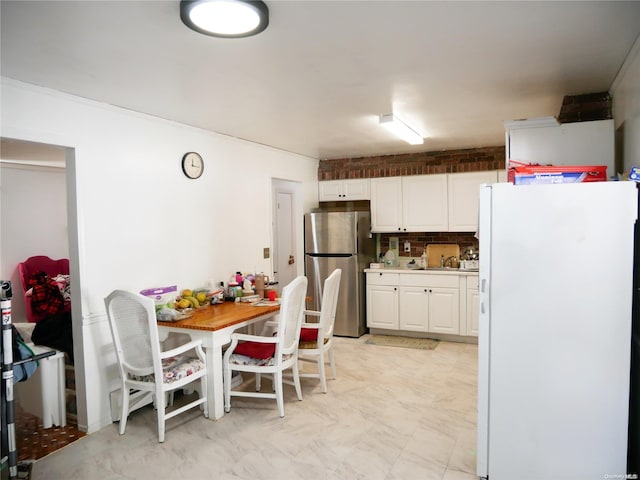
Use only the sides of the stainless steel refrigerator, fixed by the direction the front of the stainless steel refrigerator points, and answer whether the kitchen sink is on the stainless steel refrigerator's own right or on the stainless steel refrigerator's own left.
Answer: on the stainless steel refrigerator's own left

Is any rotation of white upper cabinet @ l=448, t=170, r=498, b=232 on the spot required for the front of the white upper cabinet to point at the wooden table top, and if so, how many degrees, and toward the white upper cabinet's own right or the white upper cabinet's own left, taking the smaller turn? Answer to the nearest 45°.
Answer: approximately 45° to the white upper cabinet's own right

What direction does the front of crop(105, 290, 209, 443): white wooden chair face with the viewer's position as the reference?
facing away from the viewer and to the right of the viewer

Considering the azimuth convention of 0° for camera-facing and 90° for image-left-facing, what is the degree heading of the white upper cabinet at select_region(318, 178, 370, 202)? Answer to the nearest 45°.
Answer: approximately 0°

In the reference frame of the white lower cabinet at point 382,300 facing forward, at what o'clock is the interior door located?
The interior door is roughly at 3 o'clock from the white lower cabinet.

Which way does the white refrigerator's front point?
to the viewer's left
